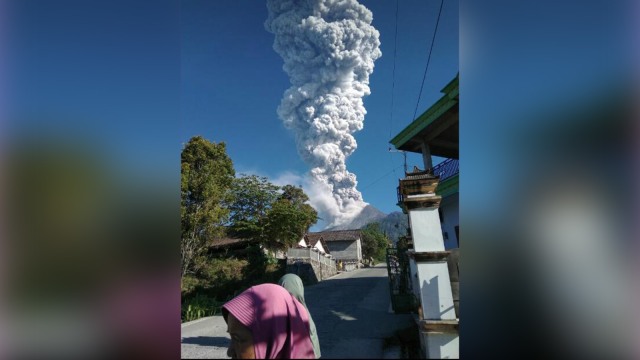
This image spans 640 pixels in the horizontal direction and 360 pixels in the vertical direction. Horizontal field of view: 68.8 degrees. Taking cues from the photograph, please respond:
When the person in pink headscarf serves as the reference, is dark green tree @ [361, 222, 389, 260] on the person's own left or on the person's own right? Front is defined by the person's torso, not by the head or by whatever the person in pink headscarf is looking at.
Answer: on the person's own right

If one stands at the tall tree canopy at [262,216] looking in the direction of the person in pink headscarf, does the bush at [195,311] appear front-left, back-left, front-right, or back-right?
front-right

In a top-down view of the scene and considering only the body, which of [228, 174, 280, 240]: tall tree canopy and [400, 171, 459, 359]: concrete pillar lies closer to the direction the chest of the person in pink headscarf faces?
the tall tree canopy
